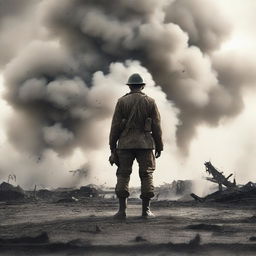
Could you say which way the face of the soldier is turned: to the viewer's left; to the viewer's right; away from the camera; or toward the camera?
away from the camera

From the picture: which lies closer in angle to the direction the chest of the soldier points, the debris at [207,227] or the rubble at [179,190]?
the rubble

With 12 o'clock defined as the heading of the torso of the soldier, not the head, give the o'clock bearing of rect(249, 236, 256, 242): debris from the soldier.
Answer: The debris is roughly at 5 o'clock from the soldier.

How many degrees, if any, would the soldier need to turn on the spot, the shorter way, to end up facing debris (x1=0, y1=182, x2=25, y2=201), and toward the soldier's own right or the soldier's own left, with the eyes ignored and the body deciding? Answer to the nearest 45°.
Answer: approximately 45° to the soldier's own left

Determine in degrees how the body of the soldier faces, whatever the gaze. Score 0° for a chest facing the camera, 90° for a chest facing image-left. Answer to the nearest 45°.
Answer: approximately 180°

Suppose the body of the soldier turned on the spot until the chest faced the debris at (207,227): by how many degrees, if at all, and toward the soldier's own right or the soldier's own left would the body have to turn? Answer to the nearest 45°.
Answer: approximately 135° to the soldier's own right
